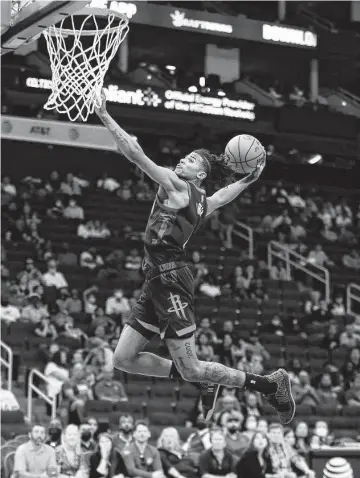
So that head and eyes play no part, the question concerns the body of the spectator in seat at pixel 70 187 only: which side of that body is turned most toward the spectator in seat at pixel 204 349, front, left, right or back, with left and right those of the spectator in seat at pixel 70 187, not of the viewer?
front

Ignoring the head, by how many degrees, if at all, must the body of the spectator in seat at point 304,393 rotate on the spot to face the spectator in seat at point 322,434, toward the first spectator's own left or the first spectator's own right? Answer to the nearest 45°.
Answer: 0° — they already face them

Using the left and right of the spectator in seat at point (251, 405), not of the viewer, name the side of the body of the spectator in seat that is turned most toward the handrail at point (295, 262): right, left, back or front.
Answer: back

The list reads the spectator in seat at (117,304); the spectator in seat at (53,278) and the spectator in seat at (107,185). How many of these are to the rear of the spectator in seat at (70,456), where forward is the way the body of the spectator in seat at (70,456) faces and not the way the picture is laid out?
3

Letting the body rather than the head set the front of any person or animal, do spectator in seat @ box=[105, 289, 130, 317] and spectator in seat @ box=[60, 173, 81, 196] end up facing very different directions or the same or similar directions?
same or similar directions

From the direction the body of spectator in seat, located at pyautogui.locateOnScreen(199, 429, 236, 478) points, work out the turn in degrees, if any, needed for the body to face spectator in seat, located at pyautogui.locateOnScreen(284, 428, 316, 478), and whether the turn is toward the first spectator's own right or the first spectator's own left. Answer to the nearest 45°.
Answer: approximately 135° to the first spectator's own left

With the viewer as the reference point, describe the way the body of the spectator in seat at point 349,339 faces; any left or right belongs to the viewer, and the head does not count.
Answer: facing the viewer

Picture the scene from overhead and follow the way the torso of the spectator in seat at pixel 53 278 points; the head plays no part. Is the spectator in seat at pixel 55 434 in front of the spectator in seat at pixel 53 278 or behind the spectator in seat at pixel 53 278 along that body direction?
in front

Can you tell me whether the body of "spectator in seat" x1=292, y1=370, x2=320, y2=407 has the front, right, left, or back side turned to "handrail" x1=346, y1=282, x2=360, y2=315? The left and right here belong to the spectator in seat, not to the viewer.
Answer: back

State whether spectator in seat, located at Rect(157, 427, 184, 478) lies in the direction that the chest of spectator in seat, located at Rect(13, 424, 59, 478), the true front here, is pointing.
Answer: no

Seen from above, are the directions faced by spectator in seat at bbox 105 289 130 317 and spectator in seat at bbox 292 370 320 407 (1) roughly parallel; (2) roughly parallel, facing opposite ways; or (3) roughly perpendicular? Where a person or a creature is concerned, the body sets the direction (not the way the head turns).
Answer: roughly parallel

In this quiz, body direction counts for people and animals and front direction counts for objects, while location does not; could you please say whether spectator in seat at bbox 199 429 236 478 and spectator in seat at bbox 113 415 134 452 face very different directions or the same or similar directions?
same or similar directions

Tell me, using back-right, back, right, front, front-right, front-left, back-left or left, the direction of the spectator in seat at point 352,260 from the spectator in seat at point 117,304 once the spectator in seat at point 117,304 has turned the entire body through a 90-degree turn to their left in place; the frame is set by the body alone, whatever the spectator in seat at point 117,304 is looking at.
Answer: front-left

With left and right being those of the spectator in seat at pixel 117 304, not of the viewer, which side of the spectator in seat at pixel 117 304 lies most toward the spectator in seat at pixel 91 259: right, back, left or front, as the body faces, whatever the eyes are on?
back

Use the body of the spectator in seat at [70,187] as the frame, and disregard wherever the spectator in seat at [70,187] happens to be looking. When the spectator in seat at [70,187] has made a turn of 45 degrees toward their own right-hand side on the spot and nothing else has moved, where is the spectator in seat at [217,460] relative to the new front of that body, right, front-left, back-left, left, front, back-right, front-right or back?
front-left

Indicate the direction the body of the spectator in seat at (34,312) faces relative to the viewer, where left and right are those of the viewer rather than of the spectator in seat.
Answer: facing the viewer

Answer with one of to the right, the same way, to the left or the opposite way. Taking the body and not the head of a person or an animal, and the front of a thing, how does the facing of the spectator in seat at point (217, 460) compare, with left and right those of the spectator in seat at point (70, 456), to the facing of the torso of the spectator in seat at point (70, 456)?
the same way

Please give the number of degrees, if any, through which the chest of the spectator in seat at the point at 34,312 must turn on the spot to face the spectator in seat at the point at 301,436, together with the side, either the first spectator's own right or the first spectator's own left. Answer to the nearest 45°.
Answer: approximately 45° to the first spectator's own left

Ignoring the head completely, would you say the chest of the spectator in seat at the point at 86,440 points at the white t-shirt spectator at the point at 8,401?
no
